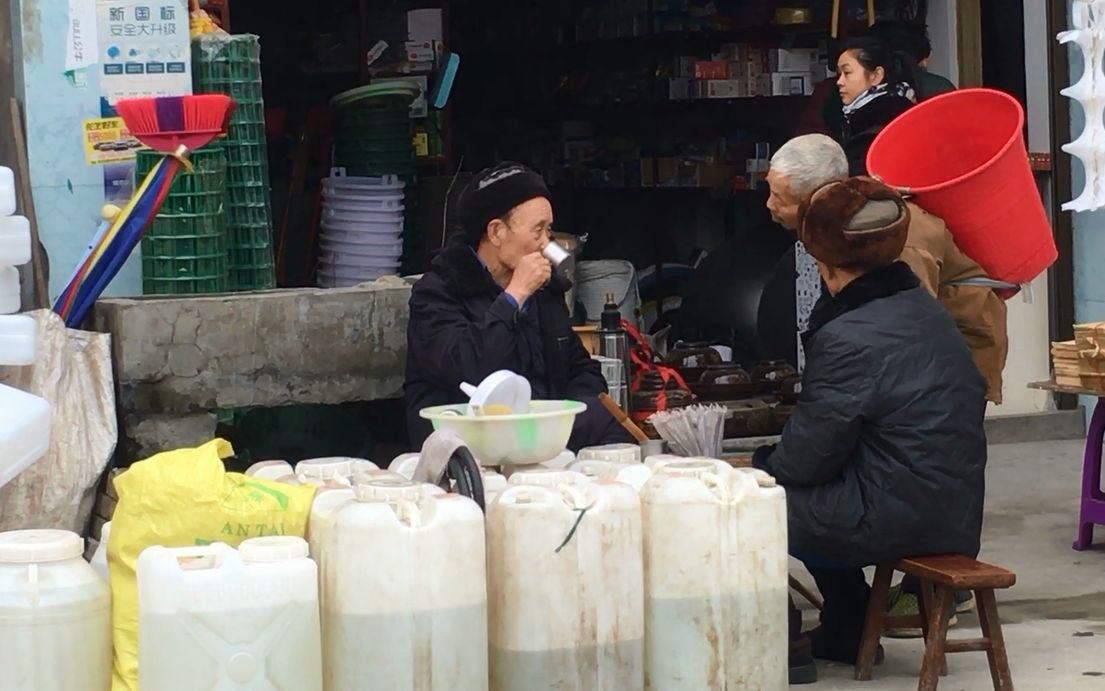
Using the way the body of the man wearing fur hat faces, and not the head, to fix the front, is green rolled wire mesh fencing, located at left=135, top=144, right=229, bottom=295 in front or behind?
in front

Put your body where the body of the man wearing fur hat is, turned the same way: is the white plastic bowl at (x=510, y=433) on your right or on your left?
on your left

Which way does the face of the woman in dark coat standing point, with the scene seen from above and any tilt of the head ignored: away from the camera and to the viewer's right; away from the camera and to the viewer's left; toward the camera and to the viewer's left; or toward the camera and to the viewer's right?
toward the camera and to the viewer's left

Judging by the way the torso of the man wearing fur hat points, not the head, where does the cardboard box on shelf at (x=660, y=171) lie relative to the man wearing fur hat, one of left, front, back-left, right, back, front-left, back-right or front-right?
front-right

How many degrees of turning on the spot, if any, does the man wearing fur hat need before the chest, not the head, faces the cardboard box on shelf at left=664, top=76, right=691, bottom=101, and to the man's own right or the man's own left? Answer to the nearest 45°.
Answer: approximately 45° to the man's own right

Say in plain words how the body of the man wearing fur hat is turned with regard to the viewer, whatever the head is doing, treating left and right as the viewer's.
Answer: facing away from the viewer and to the left of the viewer

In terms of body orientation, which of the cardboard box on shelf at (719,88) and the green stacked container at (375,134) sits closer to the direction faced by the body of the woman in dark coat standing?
the green stacked container

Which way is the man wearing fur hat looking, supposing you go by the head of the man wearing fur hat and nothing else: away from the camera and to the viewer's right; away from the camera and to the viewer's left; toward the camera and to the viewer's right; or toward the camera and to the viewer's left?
away from the camera and to the viewer's left

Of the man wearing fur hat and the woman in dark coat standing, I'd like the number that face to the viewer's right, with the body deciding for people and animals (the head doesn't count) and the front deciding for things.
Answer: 0
